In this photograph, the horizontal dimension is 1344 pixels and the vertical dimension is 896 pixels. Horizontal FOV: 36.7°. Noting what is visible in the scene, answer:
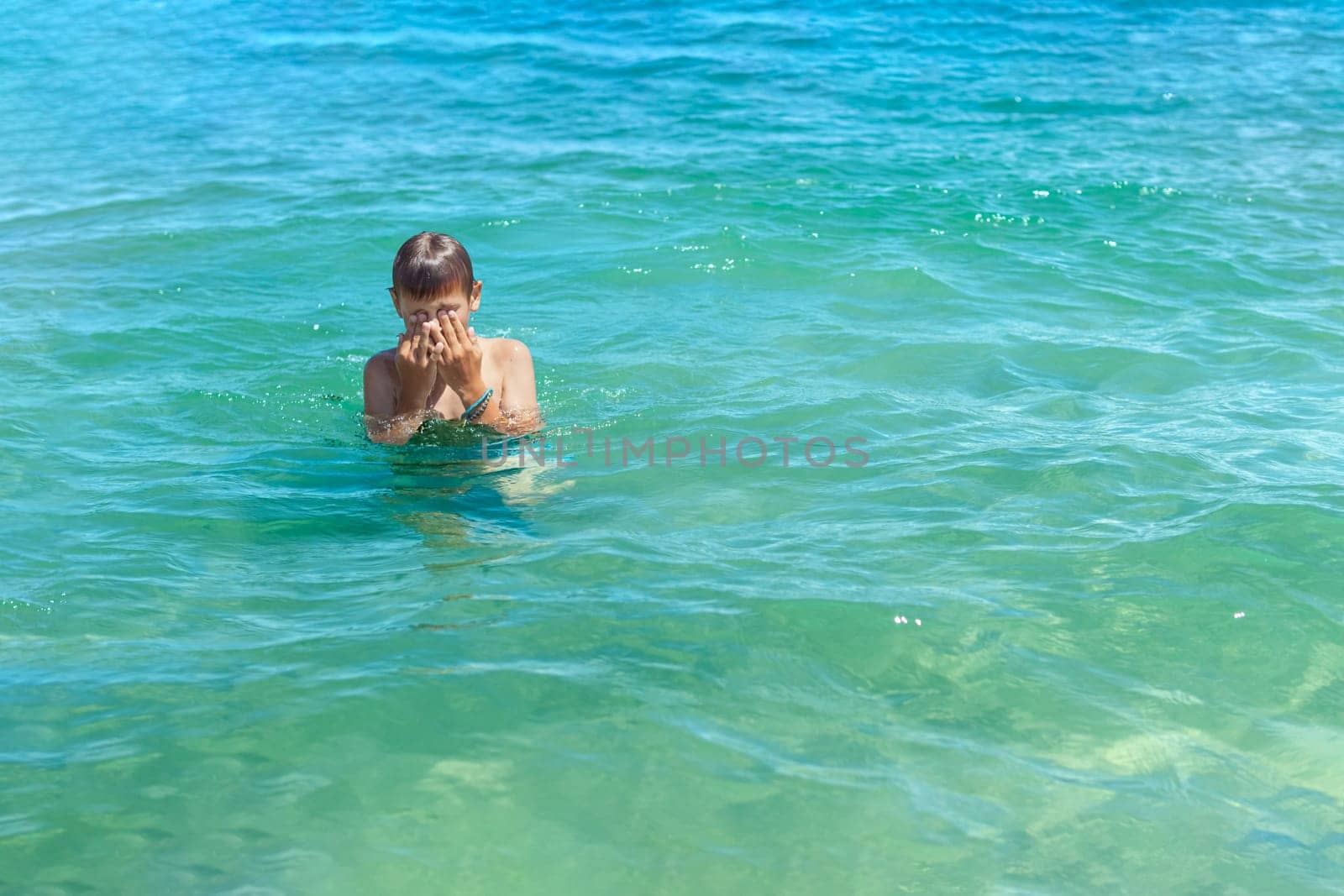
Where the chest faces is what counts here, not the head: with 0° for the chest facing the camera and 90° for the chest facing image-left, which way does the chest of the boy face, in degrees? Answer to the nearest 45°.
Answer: approximately 0°
